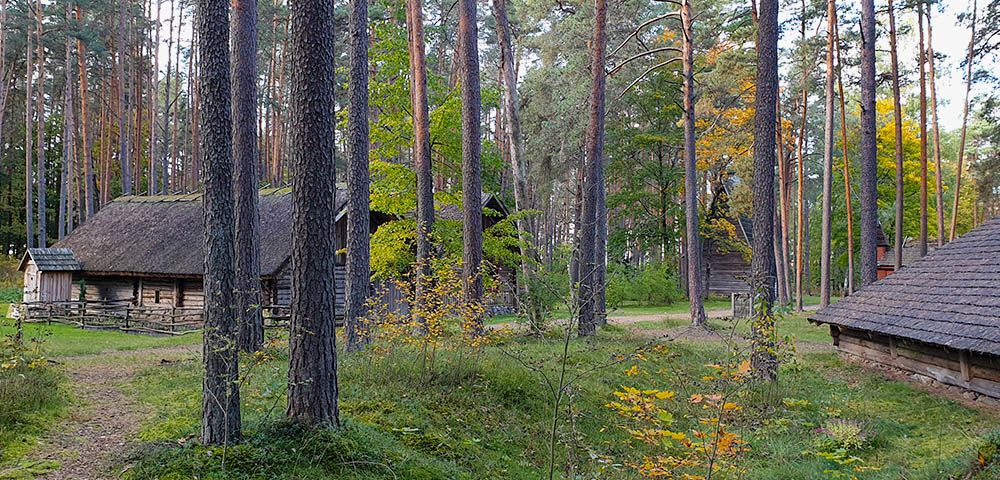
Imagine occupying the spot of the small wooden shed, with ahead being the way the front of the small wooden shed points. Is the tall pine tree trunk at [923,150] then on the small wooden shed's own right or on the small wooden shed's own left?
on the small wooden shed's own left

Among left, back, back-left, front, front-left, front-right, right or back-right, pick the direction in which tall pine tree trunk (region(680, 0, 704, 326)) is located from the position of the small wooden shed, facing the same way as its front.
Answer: left

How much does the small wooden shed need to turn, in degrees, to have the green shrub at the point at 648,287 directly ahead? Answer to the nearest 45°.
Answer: approximately 135° to its left

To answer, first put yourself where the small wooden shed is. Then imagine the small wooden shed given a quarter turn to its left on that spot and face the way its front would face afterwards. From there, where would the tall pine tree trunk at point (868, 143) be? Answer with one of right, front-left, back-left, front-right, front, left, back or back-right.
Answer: front

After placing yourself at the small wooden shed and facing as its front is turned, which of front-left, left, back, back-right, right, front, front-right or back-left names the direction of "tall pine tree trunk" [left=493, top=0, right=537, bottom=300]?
left

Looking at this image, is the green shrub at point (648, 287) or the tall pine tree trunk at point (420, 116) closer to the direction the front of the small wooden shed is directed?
the tall pine tree trunk

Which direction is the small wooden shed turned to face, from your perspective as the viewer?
facing the viewer and to the left of the viewer

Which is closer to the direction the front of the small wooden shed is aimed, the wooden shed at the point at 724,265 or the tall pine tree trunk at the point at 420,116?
the tall pine tree trunk

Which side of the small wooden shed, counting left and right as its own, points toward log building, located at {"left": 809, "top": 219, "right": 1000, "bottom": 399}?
left

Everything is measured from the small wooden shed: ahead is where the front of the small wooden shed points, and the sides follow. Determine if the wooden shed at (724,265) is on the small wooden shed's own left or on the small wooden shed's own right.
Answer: on the small wooden shed's own left

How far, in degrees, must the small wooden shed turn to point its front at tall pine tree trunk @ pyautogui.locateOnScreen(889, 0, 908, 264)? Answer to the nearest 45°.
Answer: approximately 90° to its left

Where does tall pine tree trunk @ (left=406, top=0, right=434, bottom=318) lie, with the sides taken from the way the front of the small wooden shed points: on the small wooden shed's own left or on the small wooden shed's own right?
on the small wooden shed's own left

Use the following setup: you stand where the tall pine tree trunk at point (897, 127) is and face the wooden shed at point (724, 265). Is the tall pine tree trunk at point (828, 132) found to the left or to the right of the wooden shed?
left
